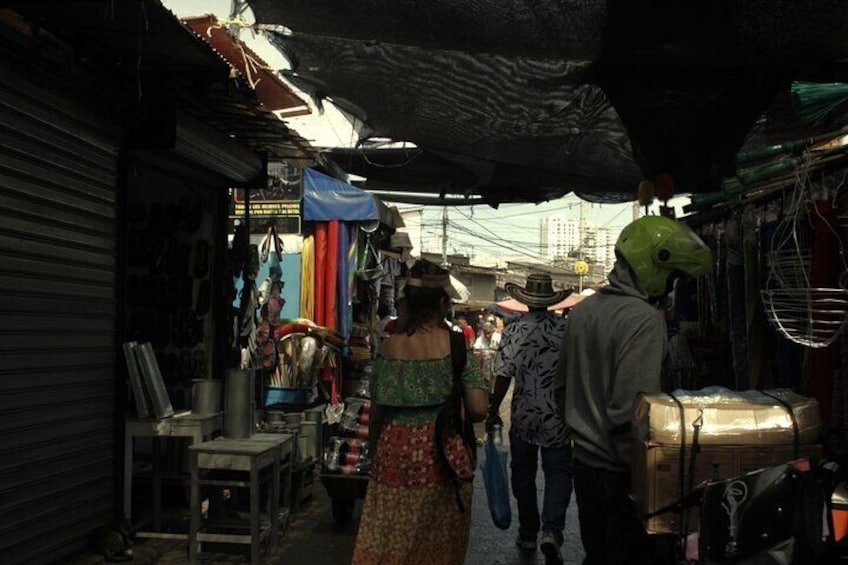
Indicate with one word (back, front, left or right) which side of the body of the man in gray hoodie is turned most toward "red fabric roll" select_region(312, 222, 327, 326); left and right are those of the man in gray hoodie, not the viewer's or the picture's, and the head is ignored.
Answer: left

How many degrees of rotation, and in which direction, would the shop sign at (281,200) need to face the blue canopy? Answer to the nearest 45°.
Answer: approximately 45° to its left

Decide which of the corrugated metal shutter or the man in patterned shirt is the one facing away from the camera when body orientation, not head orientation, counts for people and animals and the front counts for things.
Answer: the man in patterned shirt

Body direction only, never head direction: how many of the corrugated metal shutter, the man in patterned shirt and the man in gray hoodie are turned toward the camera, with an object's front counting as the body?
0

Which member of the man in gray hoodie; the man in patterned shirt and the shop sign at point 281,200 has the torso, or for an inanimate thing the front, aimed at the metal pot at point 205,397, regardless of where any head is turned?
the shop sign

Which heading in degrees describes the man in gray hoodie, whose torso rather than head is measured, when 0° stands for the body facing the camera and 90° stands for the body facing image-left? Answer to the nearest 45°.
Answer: approximately 225°

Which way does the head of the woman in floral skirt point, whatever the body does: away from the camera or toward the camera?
away from the camera

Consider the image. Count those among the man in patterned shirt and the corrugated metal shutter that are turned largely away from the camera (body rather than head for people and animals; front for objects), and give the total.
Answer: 1

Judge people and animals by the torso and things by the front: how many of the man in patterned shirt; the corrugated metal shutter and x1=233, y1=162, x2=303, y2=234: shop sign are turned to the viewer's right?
1

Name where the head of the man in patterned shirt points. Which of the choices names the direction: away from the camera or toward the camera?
away from the camera

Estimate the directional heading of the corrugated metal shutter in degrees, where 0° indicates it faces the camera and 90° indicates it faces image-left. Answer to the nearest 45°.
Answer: approximately 270°

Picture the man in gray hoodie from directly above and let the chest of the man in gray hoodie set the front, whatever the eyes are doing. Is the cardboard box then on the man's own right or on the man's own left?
on the man's own right

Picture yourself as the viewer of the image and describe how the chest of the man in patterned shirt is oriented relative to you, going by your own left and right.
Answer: facing away from the viewer
